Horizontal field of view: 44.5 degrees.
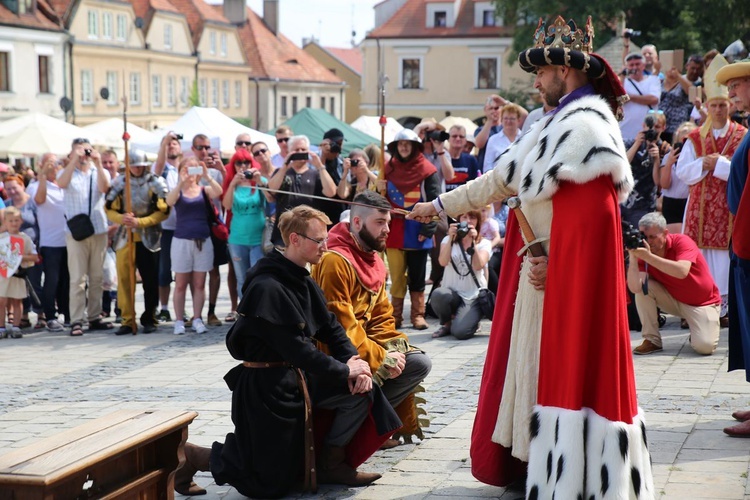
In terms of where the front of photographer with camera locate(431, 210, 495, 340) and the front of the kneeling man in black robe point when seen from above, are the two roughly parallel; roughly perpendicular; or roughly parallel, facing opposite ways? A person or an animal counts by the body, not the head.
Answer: roughly perpendicular

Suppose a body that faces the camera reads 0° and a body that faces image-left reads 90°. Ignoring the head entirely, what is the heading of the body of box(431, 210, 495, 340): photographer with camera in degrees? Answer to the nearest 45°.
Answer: approximately 0°

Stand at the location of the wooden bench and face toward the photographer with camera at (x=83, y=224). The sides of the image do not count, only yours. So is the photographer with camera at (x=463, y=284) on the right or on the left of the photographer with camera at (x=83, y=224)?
right

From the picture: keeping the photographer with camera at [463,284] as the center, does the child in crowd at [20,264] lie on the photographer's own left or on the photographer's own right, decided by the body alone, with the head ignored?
on the photographer's own right

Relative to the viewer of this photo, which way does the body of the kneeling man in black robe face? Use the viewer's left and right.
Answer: facing to the right of the viewer

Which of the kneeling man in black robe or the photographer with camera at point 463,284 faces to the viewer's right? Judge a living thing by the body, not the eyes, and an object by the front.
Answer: the kneeling man in black robe

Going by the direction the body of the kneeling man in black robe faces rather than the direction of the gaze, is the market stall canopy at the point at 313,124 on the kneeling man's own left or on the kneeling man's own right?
on the kneeling man's own left

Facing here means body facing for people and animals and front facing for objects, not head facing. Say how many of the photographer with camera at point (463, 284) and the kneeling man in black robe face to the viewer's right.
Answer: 1

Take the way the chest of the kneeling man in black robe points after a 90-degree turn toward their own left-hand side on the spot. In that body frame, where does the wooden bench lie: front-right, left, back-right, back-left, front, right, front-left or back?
back-left

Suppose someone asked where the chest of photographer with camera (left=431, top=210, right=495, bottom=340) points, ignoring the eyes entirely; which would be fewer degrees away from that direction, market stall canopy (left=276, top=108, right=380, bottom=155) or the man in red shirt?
the man in red shirt

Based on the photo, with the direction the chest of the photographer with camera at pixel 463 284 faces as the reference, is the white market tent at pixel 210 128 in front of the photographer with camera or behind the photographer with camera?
behind

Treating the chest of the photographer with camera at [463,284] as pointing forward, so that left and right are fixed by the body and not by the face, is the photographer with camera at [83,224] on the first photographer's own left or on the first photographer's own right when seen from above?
on the first photographer's own right

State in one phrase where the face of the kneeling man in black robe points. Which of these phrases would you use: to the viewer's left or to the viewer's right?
to the viewer's right
